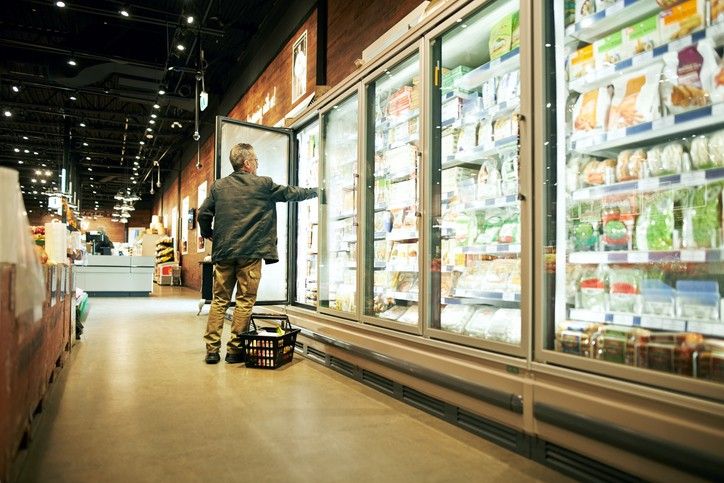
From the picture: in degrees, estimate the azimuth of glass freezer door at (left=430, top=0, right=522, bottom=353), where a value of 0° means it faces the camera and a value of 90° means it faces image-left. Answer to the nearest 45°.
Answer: approximately 45°

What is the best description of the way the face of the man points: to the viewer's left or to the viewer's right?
to the viewer's right

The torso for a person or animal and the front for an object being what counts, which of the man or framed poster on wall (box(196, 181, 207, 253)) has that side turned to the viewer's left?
the framed poster on wall

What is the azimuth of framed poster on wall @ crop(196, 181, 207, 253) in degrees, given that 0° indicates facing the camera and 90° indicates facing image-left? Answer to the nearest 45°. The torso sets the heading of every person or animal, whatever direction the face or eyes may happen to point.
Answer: approximately 90°

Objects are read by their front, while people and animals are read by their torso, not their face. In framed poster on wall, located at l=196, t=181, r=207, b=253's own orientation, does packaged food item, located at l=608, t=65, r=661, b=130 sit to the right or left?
on its left

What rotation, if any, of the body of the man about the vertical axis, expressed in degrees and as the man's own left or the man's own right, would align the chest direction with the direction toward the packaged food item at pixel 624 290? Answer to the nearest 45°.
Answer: approximately 90° to the man's own right

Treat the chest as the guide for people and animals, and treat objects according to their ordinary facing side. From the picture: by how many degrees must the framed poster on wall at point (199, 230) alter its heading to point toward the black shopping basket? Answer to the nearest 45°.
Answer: approximately 90° to its left

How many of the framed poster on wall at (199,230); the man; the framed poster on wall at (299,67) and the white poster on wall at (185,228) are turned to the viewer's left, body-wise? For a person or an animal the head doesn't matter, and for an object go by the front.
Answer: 3

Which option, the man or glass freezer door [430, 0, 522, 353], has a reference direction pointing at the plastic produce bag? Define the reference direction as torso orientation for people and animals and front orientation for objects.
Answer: the glass freezer door

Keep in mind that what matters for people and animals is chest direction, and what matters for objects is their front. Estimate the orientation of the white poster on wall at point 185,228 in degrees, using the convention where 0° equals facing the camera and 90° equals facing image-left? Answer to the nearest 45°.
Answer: approximately 90°

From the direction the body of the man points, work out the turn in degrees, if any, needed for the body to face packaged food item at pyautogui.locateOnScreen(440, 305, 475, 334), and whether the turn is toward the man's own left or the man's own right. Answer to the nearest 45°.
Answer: approximately 90° to the man's own right

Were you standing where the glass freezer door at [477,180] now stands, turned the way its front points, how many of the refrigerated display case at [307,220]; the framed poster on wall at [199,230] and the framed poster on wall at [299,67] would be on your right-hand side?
3

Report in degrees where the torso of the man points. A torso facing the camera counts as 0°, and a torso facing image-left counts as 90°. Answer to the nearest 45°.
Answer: approximately 225°
